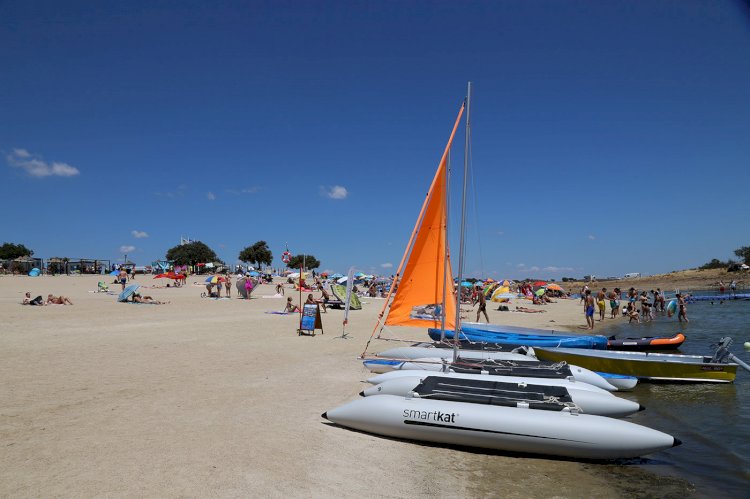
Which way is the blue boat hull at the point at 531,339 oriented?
to the viewer's left

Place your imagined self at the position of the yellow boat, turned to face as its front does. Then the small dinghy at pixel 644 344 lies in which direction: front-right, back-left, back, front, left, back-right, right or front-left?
right

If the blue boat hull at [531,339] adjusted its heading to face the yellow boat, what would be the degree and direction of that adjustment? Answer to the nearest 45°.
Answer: approximately 135° to its left

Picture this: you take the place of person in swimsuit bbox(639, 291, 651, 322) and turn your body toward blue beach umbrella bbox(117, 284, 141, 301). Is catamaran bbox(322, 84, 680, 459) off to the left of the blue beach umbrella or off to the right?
left

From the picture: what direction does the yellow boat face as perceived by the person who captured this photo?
facing to the left of the viewer

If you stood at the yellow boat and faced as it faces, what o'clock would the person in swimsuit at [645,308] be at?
The person in swimsuit is roughly at 3 o'clock from the yellow boat.

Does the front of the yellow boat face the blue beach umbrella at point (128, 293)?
yes
